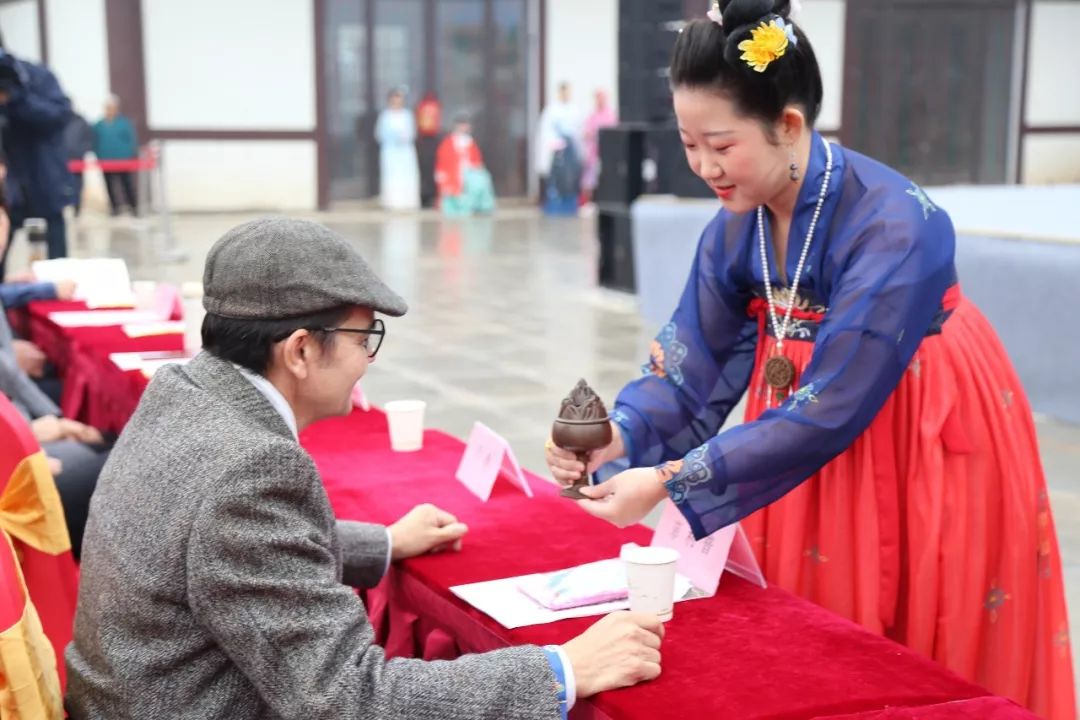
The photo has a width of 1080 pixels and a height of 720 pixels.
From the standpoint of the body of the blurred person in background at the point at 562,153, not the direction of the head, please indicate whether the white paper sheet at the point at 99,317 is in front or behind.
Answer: in front

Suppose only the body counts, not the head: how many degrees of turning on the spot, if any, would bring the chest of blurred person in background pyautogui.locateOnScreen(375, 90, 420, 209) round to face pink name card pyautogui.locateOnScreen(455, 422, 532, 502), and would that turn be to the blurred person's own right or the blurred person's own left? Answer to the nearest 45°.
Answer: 0° — they already face it

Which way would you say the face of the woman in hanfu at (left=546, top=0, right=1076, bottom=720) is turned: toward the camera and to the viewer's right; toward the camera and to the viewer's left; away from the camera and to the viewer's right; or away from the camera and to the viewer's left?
toward the camera and to the viewer's left

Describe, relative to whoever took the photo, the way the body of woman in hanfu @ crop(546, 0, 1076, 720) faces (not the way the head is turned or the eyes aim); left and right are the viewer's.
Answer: facing the viewer and to the left of the viewer

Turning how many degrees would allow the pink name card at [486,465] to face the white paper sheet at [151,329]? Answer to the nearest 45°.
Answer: approximately 90° to its right

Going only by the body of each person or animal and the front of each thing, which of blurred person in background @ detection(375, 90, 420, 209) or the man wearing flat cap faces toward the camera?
the blurred person in background

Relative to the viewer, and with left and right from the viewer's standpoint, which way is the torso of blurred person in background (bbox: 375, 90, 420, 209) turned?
facing the viewer

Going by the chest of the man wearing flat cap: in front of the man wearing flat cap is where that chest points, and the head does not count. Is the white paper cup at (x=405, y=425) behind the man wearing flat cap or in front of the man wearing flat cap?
in front

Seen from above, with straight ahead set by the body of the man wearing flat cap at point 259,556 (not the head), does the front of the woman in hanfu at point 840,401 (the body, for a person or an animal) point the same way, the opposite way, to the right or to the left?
the opposite way

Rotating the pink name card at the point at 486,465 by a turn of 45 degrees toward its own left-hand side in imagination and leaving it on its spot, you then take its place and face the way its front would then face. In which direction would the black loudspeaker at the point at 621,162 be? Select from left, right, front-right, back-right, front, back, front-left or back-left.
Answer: back

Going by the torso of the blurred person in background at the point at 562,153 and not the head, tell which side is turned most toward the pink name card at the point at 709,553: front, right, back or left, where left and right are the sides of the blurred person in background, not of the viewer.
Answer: front

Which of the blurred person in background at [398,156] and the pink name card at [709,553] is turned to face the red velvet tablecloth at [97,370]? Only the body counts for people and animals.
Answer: the blurred person in background

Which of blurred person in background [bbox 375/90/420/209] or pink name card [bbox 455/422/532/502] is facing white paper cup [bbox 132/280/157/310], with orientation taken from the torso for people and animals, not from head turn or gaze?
the blurred person in background

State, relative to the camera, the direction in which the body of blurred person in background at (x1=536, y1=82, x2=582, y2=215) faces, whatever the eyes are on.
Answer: toward the camera

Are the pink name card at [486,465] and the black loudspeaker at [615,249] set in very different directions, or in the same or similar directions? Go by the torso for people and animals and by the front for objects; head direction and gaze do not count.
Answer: same or similar directions

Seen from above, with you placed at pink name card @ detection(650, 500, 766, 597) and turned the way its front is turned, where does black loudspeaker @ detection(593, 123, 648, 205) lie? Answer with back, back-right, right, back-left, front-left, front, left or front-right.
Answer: back-right

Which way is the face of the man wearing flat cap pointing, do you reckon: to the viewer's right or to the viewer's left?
to the viewer's right

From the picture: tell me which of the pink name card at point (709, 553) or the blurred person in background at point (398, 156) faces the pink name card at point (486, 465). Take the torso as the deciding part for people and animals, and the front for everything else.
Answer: the blurred person in background

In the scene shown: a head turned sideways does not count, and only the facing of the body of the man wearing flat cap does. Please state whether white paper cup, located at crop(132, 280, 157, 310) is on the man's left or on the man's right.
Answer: on the man's left
